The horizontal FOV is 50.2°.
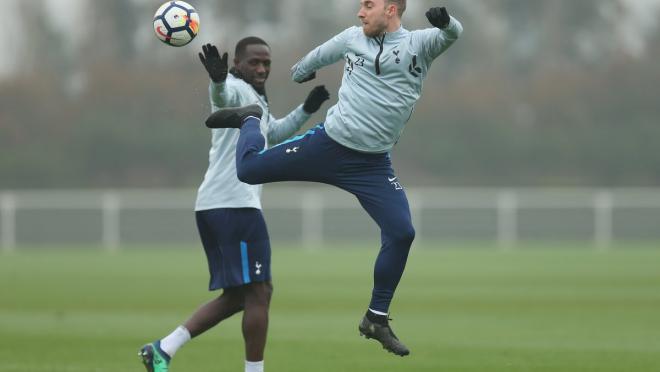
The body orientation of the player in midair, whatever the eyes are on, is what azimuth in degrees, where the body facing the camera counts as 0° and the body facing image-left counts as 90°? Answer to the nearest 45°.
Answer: approximately 0°

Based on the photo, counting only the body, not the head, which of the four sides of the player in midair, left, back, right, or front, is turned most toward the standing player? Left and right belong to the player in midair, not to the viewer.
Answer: right

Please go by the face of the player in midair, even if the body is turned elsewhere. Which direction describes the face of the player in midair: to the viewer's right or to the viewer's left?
to the viewer's left

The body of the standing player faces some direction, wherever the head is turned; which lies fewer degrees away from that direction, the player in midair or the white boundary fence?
the player in midair

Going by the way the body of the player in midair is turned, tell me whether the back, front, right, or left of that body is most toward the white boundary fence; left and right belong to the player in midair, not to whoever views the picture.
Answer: back
